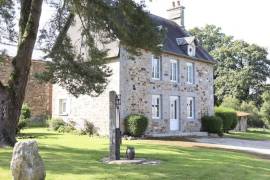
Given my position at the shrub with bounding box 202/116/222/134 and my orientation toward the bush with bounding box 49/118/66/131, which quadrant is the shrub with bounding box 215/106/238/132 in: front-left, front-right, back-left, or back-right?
back-right

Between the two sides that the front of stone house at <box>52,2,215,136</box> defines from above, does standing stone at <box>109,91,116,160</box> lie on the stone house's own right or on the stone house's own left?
on the stone house's own right

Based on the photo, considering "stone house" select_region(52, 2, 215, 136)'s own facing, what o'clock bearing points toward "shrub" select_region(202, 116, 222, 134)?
The shrub is roughly at 9 o'clock from the stone house.

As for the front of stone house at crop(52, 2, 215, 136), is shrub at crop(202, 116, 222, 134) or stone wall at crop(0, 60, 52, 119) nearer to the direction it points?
the shrub

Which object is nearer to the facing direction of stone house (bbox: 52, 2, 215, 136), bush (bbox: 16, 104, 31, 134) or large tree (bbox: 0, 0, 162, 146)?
the large tree

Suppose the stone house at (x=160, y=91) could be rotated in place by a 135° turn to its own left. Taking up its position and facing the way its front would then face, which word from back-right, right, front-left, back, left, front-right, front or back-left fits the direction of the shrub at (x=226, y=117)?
front-right

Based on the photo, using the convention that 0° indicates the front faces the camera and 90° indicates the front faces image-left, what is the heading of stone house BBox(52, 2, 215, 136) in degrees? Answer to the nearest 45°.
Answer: approximately 315°

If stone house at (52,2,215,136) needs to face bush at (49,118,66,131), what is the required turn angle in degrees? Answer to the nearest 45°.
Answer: approximately 135° to its right

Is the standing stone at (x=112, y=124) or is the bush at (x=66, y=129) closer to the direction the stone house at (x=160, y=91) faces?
the standing stone

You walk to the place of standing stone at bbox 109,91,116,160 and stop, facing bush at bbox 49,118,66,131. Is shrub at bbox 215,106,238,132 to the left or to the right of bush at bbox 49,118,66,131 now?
right

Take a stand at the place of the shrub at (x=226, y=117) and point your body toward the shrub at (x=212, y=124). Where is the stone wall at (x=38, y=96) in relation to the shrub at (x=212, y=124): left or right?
right
